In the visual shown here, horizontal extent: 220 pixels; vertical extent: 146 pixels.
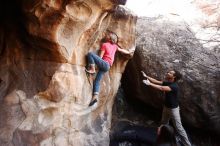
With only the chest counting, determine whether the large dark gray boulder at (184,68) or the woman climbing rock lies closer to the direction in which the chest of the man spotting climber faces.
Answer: the woman climbing rock

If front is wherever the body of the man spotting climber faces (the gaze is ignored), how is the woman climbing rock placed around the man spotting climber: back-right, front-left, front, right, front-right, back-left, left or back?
front

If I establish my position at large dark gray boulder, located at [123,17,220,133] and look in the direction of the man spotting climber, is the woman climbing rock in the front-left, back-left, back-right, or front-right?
front-right

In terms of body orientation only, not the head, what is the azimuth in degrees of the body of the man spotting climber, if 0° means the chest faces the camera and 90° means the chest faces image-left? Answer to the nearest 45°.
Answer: approximately 90°

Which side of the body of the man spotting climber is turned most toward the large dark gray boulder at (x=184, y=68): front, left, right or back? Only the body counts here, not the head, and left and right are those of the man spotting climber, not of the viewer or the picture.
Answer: right
